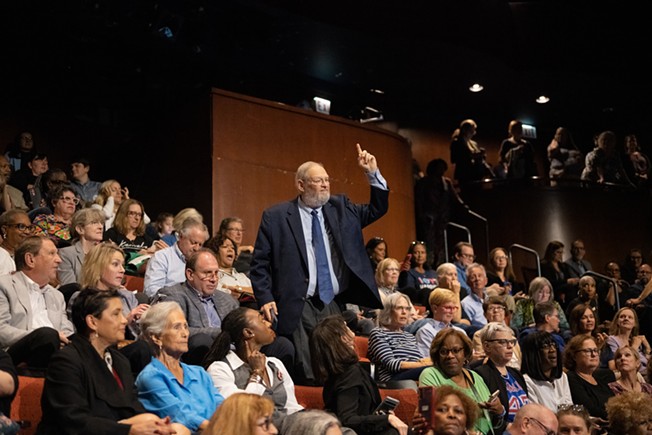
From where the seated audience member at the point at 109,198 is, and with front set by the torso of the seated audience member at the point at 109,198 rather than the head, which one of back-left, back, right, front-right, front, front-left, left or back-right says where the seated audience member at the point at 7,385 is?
front-right

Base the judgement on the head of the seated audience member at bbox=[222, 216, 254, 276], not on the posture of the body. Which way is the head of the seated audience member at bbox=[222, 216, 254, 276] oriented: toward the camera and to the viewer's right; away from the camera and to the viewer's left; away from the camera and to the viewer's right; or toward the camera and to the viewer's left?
toward the camera and to the viewer's right

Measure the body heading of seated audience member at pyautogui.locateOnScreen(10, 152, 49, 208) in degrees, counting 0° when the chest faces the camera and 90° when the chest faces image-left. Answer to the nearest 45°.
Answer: approximately 315°

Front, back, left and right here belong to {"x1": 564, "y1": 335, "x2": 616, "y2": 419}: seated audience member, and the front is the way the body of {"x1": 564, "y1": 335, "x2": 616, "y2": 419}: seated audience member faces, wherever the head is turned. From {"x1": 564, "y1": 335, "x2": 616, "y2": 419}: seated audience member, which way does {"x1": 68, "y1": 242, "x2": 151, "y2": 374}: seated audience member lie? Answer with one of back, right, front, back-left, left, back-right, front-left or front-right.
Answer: right

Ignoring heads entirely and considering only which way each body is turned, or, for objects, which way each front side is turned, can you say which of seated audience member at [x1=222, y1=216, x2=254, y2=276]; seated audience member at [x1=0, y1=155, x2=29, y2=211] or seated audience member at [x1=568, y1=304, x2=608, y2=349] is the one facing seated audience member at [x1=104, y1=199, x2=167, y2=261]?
seated audience member at [x1=0, y1=155, x2=29, y2=211]

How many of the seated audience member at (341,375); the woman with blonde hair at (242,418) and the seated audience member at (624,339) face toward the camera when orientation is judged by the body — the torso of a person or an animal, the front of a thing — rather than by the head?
1

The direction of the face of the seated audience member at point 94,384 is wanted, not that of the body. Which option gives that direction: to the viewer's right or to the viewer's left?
to the viewer's right

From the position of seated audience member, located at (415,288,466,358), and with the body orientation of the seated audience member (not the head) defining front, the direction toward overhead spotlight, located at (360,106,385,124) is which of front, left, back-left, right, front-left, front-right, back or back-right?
back-left

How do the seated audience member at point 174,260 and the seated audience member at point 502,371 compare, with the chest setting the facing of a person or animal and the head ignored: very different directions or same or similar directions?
same or similar directions

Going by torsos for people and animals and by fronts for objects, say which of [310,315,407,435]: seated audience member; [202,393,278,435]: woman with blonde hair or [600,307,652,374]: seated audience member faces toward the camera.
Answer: [600,307,652,374]: seated audience member

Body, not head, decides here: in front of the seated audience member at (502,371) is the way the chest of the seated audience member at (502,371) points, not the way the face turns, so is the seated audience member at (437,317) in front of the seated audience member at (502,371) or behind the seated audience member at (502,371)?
behind

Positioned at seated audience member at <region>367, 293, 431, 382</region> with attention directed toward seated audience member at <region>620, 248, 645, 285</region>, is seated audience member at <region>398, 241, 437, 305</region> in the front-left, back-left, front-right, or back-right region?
front-left

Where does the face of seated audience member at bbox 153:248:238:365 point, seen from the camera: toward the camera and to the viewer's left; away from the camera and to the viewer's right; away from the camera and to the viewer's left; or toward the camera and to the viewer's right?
toward the camera and to the viewer's right

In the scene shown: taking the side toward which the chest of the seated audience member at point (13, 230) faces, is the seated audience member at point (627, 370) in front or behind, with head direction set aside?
in front

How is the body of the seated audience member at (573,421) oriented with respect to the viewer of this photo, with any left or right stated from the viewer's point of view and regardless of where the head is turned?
facing the viewer and to the left of the viewer
